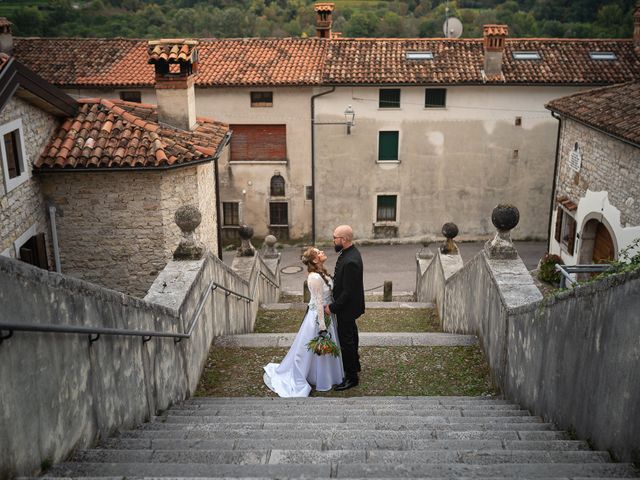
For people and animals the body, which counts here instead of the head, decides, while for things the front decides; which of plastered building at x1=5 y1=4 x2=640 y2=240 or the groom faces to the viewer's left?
the groom

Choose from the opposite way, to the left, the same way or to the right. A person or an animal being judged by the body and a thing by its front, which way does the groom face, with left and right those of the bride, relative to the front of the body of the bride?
the opposite way

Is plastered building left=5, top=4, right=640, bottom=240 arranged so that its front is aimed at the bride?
yes

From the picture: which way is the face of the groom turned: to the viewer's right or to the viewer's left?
to the viewer's left

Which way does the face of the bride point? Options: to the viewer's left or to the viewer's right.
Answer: to the viewer's right

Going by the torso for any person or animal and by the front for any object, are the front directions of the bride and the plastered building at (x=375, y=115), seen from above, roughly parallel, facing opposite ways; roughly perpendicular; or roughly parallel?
roughly perpendicular

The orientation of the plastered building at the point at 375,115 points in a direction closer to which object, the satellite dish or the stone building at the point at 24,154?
the stone building

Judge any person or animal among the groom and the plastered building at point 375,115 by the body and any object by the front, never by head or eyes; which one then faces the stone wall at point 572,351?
the plastered building

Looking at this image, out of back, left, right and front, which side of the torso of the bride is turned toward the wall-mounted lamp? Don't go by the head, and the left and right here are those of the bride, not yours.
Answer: left

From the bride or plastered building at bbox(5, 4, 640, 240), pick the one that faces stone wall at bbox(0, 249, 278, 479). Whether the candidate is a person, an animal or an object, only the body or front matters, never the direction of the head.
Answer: the plastered building

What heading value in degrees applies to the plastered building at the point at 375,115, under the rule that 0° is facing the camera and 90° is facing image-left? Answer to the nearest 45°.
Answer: approximately 0°

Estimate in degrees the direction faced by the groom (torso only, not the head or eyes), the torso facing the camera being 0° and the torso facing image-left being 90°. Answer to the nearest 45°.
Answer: approximately 90°

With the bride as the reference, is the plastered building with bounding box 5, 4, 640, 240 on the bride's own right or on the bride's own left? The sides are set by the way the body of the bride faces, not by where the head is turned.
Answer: on the bride's own left

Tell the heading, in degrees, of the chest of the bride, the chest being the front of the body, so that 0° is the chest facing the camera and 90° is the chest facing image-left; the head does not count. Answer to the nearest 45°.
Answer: approximately 270°
